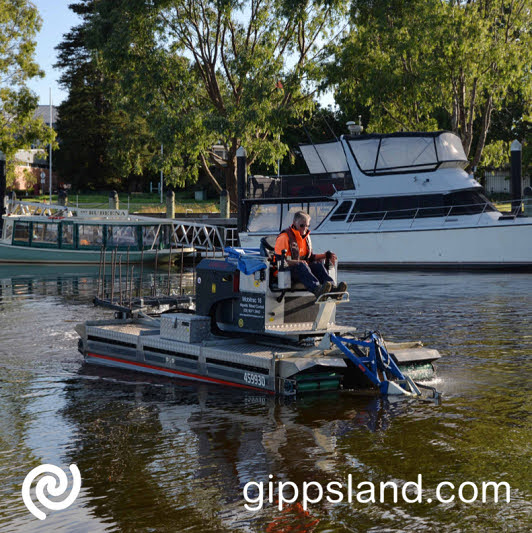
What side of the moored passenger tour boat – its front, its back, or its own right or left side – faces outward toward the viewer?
left

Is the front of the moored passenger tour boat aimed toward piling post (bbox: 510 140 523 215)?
no

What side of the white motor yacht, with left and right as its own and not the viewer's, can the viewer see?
right

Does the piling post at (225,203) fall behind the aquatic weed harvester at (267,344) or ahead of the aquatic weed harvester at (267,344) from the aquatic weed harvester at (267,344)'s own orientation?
behind

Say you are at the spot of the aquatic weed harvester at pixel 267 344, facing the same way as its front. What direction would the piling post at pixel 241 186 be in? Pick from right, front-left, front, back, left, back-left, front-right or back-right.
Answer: back-left

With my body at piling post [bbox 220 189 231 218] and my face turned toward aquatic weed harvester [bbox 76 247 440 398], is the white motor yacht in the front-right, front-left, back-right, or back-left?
front-left

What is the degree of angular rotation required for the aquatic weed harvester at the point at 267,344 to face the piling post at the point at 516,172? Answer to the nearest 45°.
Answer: approximately 90° to its left

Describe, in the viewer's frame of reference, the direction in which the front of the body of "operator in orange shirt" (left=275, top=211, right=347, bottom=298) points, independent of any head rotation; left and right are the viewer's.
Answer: facing the viewer and to the right of the viewer

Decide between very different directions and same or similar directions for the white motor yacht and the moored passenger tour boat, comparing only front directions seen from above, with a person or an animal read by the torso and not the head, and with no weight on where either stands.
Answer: very different directions

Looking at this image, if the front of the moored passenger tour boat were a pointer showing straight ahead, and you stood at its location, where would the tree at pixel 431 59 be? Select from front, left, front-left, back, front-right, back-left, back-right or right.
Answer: back

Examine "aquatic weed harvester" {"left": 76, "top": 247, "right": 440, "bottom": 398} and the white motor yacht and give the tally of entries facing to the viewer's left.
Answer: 0

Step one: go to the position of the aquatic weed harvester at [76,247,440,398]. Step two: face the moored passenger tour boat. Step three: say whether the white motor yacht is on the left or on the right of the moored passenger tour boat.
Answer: right
